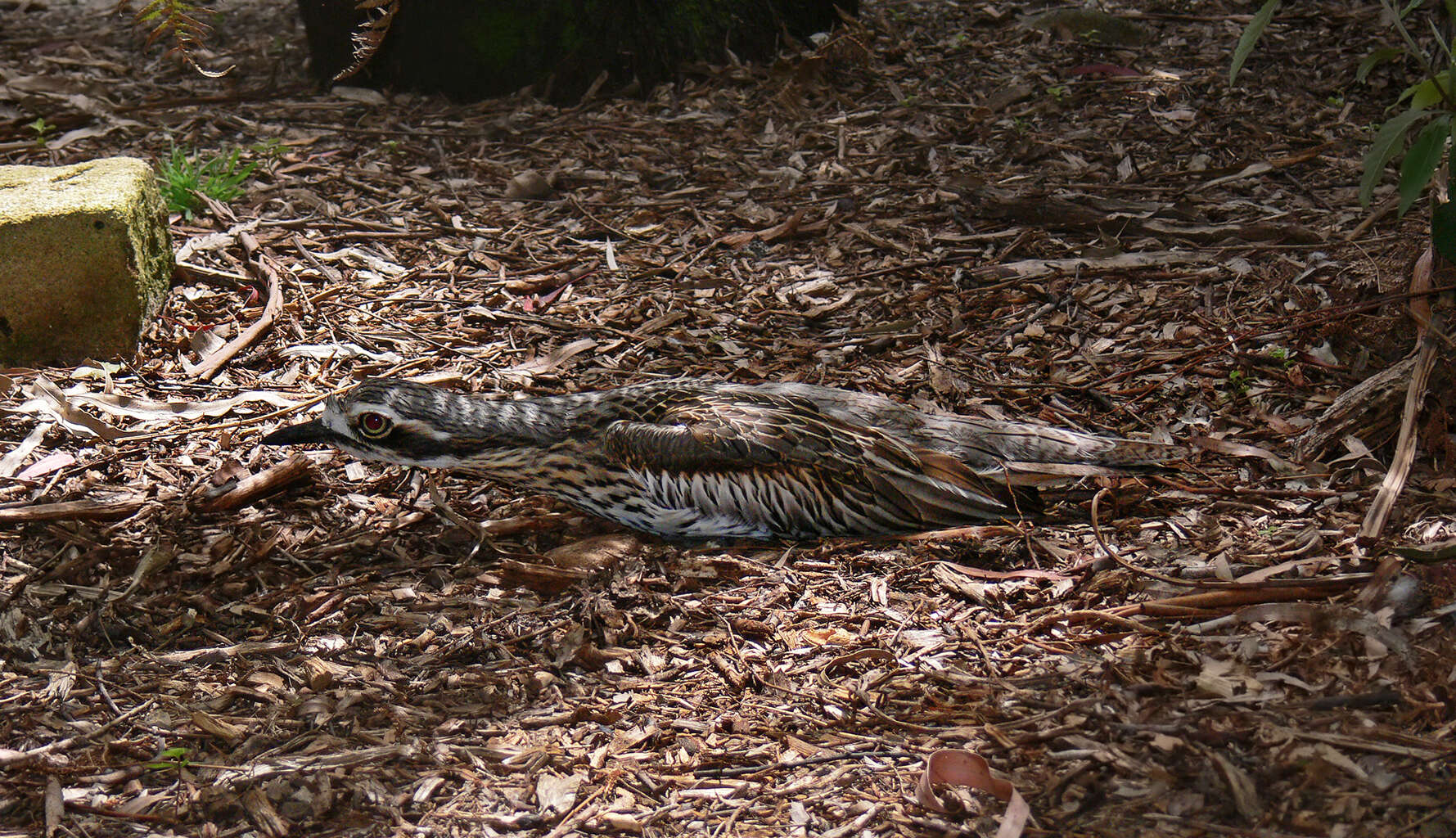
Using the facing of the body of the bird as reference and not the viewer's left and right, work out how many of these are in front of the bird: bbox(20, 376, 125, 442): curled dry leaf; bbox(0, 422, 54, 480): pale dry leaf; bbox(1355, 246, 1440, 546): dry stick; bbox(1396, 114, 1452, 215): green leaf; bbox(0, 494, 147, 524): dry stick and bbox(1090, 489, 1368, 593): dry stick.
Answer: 3

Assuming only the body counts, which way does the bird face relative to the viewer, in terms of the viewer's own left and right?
facing to the left of the viewer

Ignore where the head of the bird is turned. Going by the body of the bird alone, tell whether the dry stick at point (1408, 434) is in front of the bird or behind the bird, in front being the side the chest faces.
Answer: behind

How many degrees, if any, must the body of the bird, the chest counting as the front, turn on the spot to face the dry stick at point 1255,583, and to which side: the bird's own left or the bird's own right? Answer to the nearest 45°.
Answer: approximately 135° to the bird's own left

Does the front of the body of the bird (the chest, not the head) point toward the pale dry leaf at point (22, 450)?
yes

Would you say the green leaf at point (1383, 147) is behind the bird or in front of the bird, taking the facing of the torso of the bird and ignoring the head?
behind

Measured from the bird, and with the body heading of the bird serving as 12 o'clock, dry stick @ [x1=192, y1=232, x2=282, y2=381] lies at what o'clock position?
The dry stick is roughly at 1 o'clock from the bird.

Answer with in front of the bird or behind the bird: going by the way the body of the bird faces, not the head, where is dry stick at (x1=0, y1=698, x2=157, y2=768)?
in front

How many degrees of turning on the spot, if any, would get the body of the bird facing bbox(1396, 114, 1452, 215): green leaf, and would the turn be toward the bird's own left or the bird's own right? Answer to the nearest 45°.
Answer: approximately 180°
